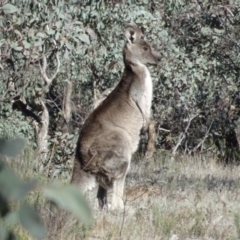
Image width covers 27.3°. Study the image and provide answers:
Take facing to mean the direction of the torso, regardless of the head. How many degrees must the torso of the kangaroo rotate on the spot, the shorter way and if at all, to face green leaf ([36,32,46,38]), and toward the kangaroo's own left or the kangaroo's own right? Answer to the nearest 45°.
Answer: approximately 135° to the kangaroo's own left

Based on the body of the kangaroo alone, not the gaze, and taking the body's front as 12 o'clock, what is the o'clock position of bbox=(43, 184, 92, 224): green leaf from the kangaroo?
The green leaf is roughly at 3 o'clock from the kangaroo.

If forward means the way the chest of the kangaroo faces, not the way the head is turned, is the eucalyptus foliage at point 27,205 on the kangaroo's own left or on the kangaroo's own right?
on the kangaroo's own right

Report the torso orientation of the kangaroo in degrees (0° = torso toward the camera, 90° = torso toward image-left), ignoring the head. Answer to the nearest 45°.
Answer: approximately 270°
